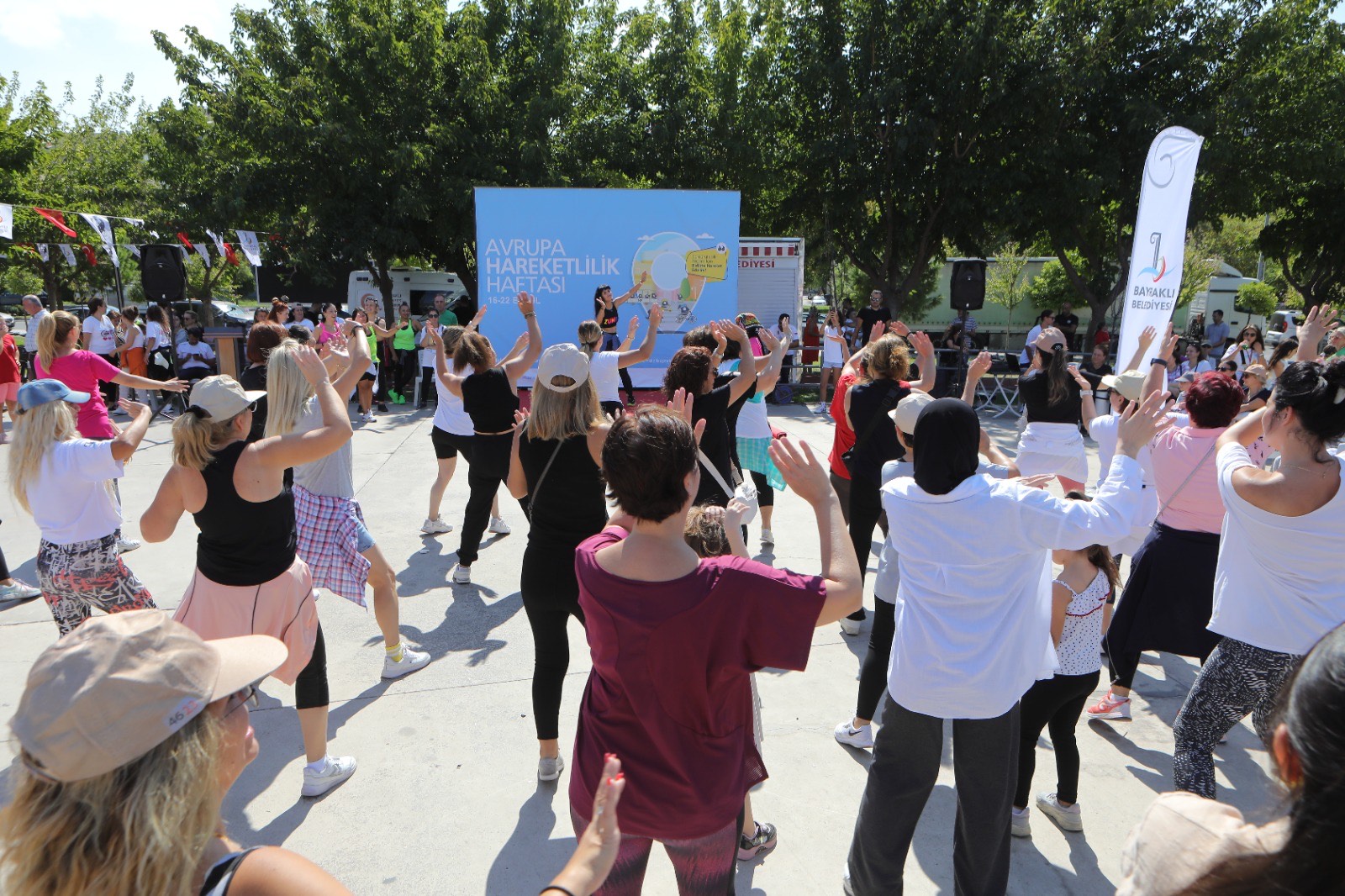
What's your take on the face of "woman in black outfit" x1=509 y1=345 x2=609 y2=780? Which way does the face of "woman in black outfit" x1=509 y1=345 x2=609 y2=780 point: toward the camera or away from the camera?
away from the camera

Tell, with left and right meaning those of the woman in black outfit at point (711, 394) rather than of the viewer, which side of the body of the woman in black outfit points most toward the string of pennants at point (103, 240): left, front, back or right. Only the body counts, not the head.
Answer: left

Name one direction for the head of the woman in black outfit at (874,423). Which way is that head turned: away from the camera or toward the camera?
away from the camera

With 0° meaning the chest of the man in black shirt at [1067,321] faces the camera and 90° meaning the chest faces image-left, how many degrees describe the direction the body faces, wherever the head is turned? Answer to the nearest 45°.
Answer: approximately 0°

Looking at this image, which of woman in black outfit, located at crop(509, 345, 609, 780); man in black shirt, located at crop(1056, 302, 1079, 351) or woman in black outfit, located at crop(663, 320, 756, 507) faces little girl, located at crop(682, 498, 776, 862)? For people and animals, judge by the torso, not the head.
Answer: the man in black shirt

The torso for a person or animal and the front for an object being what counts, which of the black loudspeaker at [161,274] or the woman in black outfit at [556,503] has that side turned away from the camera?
the woman in black outfit

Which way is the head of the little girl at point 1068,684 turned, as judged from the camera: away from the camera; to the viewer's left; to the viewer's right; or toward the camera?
away from the camera

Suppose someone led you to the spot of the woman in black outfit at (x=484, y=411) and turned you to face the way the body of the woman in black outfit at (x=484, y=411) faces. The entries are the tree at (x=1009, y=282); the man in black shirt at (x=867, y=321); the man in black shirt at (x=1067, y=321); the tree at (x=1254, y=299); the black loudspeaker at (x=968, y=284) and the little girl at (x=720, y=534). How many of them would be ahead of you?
5

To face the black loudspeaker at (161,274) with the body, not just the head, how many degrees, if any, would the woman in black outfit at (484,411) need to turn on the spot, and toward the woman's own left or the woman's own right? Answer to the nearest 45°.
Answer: approximately 90° to the woman's own left

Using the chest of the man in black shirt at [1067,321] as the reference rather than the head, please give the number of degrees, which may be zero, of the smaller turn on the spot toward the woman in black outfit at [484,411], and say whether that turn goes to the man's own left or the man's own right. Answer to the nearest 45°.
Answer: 0° — they already face them
